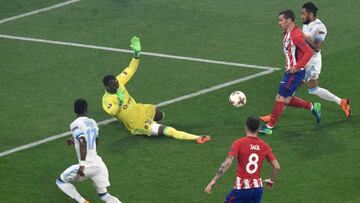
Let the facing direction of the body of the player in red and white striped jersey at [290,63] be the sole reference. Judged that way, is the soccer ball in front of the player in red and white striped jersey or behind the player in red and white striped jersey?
in front

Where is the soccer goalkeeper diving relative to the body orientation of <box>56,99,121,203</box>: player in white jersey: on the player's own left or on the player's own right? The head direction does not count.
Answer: on the player's own right

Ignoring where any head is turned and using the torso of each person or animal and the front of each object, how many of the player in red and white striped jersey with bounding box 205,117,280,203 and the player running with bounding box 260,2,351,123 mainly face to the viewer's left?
1

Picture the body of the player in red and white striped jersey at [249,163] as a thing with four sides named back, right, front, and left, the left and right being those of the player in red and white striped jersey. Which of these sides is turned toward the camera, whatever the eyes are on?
back

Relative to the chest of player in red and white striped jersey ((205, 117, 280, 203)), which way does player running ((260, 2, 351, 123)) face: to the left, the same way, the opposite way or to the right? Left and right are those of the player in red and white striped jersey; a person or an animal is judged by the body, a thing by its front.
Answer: to the left

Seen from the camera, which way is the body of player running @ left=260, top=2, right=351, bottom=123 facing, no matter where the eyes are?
to the viewer's left

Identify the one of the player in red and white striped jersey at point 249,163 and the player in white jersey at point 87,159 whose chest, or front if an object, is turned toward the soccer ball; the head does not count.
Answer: the player in red and white striped jersey

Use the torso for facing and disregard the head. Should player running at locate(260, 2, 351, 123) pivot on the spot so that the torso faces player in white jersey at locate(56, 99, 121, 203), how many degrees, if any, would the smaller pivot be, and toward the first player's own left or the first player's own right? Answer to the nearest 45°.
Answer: approximately 45° to the first player's own left

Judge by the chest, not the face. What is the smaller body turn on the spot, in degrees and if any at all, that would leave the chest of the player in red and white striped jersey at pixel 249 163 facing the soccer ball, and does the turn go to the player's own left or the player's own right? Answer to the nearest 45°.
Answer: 0° — they already face it

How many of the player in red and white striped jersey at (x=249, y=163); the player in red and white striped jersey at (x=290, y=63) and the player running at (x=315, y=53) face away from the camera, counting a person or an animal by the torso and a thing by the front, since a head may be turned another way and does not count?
1

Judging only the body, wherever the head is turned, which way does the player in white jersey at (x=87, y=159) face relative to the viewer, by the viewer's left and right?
facing away from the viewer and to the left of the viewer

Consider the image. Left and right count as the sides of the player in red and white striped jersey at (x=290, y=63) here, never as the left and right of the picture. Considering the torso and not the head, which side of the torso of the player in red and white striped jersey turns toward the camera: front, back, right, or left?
left
